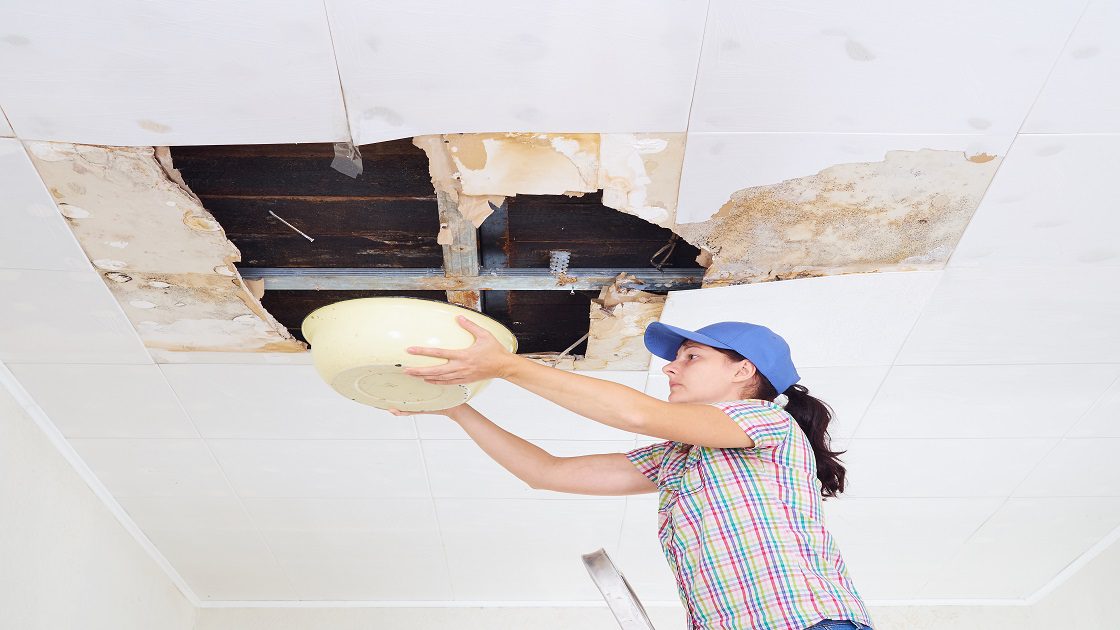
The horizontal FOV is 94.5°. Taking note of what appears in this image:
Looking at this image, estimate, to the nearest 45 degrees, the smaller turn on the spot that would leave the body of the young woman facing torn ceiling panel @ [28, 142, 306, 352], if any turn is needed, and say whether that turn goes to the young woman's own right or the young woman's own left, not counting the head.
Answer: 0° — they already face it

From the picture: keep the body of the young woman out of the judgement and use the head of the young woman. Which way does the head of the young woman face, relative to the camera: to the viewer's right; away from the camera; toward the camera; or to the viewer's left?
to the viewer's left

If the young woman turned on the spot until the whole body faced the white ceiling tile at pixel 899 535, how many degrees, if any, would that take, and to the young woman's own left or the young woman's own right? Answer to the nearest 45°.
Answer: approximately 135° to the young woman's own right

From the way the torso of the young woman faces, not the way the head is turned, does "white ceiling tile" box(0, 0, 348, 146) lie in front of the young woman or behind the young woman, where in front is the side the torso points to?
in front

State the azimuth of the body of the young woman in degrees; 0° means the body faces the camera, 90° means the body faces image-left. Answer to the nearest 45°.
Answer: approximately 90°
